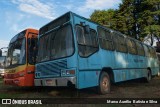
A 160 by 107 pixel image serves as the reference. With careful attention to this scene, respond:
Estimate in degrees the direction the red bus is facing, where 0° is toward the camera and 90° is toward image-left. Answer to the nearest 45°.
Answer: approximately 45°

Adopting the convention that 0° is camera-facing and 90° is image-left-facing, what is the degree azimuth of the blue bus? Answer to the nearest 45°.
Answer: approximately 45°

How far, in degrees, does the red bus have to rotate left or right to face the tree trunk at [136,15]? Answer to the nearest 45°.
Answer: approximately 180°

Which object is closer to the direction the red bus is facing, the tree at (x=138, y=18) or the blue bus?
the blue bus

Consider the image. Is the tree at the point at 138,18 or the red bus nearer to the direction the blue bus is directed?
the red bus

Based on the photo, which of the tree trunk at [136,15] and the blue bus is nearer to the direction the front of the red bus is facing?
the blue bus

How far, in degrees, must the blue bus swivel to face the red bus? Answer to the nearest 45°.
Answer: approximately 90° to its right

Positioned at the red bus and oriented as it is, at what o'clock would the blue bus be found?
The blue bus is roughly at 9 o'clock from the red bus.

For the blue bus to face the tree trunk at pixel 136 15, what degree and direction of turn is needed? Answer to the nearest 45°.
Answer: approximately 135° to its right

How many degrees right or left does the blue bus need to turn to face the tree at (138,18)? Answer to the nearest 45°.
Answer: approximately 135° to its right

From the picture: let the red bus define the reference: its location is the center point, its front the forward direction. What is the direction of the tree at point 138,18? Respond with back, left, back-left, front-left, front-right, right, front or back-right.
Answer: back
